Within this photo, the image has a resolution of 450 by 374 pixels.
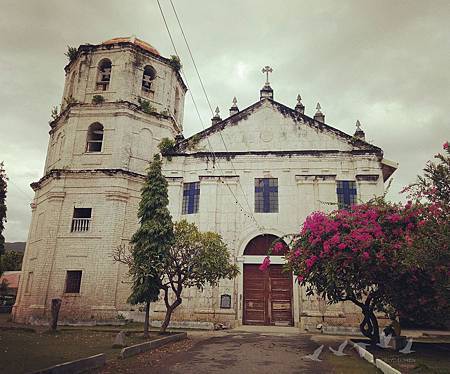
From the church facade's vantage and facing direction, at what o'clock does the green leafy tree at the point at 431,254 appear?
The green leafy tree is roughly at 11 o'clock from the church facade.

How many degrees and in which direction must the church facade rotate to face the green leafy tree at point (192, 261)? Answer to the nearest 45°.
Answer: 0° — it already faces it

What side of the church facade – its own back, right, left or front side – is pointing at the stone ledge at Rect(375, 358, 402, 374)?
front

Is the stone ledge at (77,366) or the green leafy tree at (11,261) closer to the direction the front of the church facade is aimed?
the stone ledge

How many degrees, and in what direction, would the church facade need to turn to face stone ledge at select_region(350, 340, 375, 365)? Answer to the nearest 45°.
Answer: approximately 45° to its left

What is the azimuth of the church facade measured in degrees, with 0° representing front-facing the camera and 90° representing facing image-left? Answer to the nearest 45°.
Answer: approximately 0°

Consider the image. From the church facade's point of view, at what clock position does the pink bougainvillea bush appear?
The pink bougainvillea bush is roughly at 11 o'clock from the church facade.

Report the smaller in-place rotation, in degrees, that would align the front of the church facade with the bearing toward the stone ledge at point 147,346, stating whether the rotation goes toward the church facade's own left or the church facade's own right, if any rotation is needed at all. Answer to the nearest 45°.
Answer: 0° — it already faces it

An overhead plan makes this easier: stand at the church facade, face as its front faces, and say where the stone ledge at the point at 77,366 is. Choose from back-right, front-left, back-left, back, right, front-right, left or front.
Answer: front
